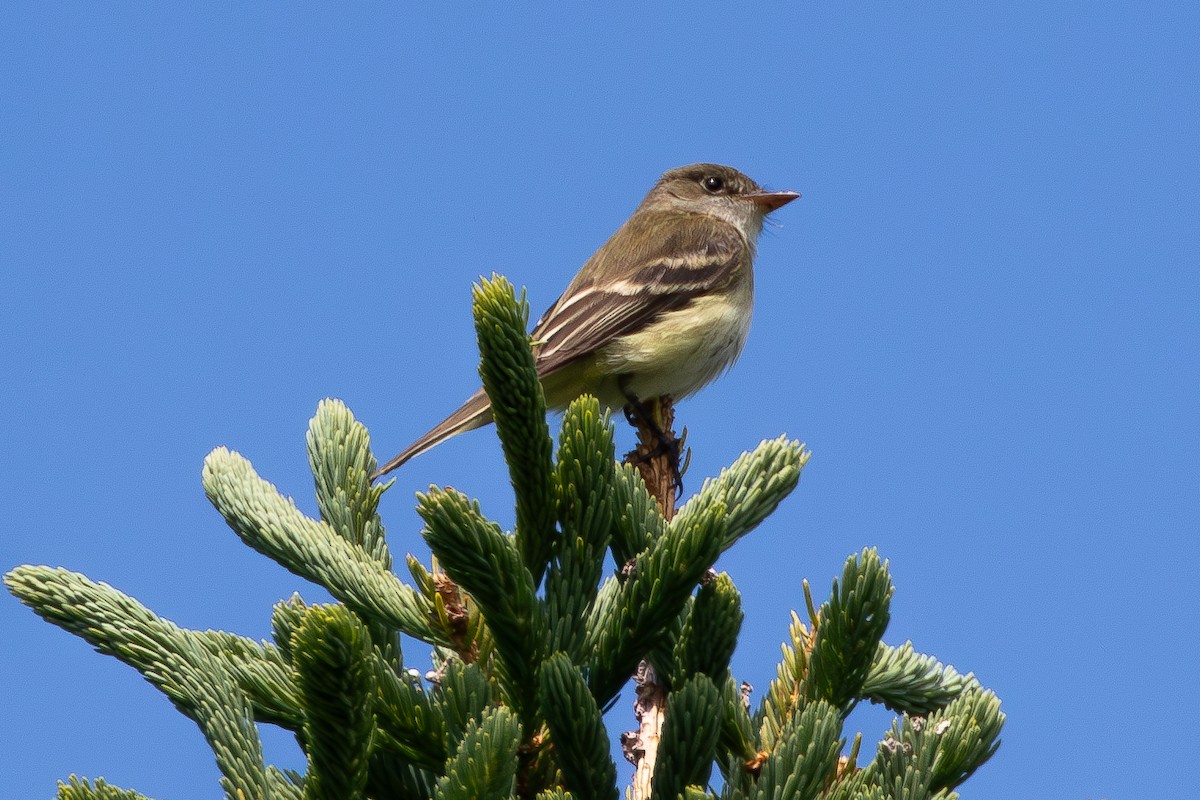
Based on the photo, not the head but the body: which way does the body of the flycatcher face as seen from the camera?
to the viewer's right
